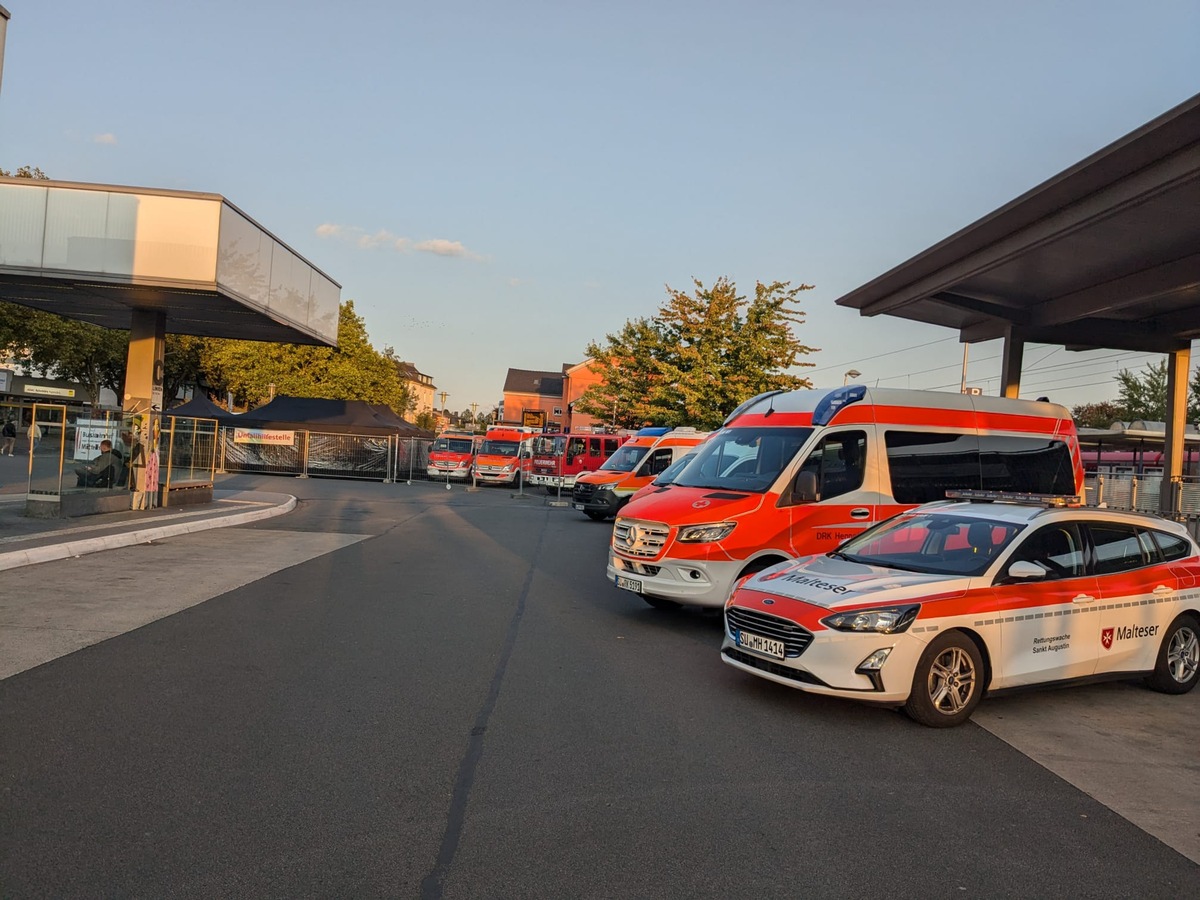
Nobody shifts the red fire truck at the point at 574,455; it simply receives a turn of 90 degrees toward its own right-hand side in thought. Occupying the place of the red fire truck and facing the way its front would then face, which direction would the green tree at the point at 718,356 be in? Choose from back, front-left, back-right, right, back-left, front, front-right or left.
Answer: right

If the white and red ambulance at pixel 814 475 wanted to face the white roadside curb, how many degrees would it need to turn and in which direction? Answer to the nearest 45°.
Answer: approximately 45° to its right

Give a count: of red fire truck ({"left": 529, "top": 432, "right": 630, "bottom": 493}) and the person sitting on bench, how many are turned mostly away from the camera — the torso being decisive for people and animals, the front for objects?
0

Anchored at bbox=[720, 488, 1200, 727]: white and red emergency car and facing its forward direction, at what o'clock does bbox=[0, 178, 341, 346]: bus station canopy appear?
The bus station canopy is roughly at 2 o'clock from the white and red emergency car.

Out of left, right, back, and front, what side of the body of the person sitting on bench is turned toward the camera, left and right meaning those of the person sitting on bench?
left

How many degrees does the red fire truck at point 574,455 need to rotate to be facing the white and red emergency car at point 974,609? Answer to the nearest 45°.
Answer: approximately 45° to its left

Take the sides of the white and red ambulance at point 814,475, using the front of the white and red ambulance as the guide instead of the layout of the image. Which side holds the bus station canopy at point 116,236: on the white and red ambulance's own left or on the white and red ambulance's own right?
on the white and red ambulance's own right

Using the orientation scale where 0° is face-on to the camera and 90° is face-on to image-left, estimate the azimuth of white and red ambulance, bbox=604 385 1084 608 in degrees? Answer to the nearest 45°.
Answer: approximately 45°
